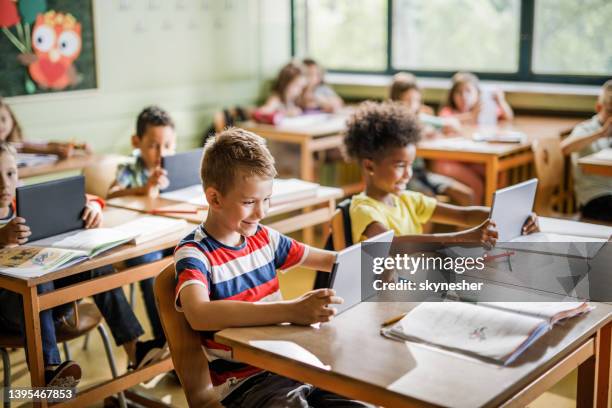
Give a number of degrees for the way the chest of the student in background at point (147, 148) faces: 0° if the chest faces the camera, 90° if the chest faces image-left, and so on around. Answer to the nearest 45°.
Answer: approximately 315°

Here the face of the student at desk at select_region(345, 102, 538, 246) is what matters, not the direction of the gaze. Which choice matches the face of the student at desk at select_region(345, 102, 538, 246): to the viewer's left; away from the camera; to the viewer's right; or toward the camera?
to the viewer's right

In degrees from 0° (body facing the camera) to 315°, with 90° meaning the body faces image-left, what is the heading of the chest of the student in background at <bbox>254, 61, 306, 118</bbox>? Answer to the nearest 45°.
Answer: approximately 315°

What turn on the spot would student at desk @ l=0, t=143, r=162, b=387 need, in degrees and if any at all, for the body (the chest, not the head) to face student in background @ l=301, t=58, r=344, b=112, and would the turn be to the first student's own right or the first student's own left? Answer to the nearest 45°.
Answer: approximately 90° to the first student's own left
